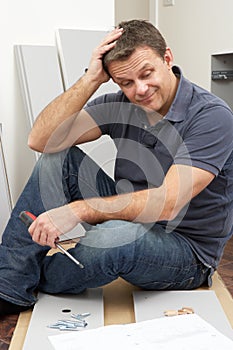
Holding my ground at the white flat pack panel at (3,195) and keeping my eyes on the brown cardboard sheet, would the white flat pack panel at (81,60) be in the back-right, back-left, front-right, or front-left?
back-left

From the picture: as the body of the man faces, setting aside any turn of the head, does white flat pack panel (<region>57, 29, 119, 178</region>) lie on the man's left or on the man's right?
on the man's right

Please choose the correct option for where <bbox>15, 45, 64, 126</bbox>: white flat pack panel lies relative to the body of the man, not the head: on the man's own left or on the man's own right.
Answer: on the man's own right

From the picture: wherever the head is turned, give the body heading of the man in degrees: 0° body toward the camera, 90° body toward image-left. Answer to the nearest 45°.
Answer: approximately 45°

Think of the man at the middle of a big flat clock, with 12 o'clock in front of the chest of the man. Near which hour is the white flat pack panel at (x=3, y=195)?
The white flat pack panel is roughly at 3 o'clock from the man.
